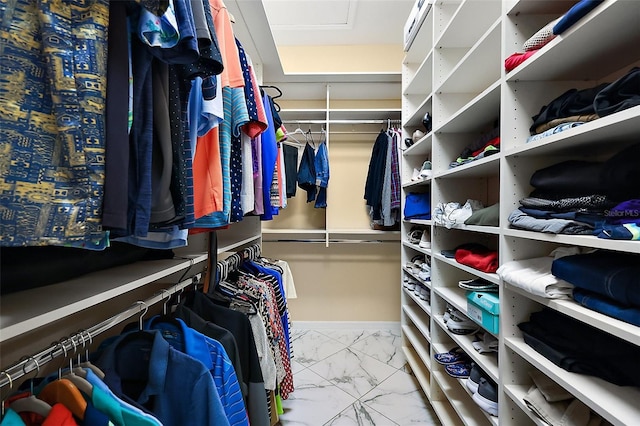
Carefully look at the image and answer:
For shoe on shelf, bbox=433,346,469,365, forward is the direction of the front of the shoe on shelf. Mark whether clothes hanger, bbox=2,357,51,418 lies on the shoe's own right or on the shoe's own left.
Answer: on the shoe's own left

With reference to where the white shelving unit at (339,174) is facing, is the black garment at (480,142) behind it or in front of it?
in front

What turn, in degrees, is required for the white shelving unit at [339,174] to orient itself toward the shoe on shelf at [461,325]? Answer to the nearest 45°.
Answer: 0° — it already faces it

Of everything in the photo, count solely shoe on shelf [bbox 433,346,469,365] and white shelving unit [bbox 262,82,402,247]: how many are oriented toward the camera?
1

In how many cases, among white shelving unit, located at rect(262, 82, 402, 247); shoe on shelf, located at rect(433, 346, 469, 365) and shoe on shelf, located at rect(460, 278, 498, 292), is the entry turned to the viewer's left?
2

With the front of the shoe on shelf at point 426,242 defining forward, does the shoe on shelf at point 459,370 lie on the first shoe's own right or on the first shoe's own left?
on the first shoe's own left

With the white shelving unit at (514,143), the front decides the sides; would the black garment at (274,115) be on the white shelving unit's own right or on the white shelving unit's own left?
on the white shelving unit's own right

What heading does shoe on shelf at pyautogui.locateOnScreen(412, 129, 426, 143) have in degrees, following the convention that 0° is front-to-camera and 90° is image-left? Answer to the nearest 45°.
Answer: approximately 45°

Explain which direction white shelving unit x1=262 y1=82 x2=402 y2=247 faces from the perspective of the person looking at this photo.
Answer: facing the viewer

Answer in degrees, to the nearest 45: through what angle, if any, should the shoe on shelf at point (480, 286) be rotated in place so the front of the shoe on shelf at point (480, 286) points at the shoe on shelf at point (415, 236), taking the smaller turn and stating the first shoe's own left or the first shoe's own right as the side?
approximately 90° to the first shoe's own right

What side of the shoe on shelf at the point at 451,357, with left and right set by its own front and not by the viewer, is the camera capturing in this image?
left

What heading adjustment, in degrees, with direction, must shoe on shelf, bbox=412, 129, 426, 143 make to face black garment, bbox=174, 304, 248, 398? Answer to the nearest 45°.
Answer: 0° — it already faces it

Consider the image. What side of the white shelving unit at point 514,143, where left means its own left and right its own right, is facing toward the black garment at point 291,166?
right

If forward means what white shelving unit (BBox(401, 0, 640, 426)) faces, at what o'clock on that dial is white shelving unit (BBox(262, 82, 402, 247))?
white shelving unit (BBox(262, 82, 402, 247)) is roughly at 3 o'clock from white shelving unit (BBox(401, 0, 640, 426)).

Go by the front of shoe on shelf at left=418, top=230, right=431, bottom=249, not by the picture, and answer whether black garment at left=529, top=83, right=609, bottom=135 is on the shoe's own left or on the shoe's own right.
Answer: on the shoe's own left

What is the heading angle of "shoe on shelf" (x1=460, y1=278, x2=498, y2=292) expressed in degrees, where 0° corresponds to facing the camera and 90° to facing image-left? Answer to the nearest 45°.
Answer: approximately 90°

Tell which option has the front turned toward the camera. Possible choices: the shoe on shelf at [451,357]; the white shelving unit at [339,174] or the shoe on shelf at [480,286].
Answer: the white shelving unit

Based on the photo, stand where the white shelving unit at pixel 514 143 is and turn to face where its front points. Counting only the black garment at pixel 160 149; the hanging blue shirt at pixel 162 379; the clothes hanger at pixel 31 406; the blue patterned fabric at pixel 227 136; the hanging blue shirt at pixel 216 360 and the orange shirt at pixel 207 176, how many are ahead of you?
6
